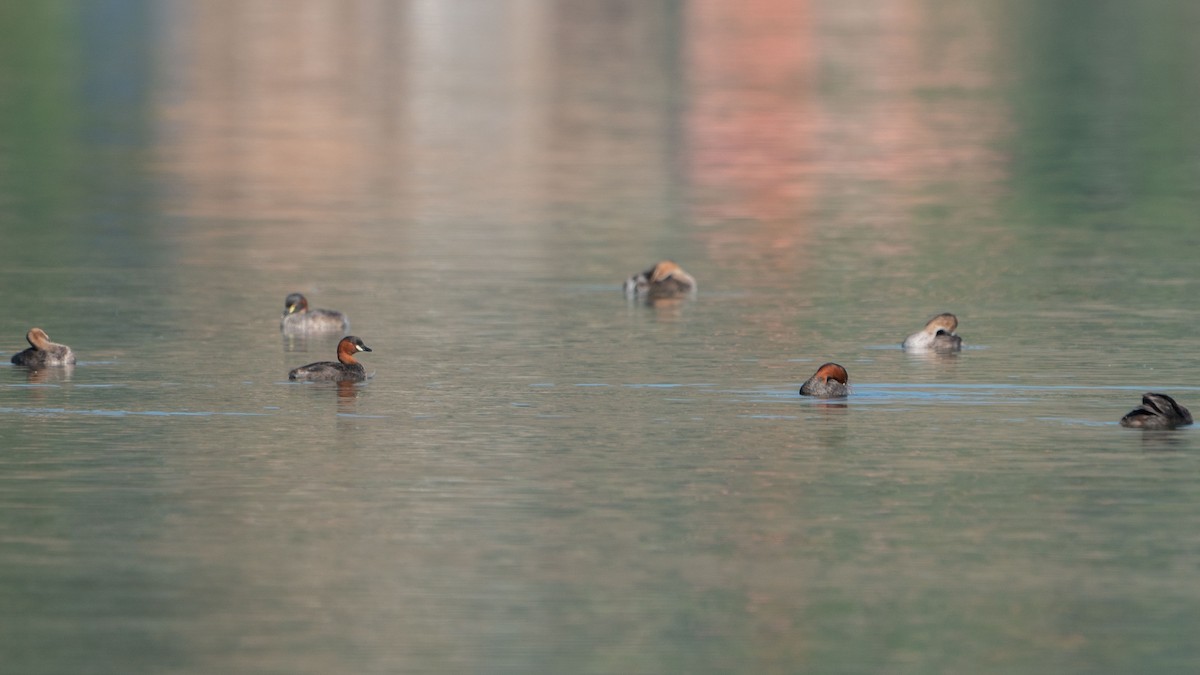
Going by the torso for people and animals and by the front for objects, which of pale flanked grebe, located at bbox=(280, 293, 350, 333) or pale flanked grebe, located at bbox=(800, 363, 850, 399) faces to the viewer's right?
pale flanked grebe, located at bbox=(800, 363, 850, 399)

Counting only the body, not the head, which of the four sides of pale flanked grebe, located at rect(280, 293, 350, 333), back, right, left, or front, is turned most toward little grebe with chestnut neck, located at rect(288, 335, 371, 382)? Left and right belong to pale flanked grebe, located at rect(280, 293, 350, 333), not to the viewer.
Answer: left

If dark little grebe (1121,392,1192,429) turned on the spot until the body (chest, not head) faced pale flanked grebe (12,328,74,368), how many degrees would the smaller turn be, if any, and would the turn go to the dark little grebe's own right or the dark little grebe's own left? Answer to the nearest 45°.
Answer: approximately 180°

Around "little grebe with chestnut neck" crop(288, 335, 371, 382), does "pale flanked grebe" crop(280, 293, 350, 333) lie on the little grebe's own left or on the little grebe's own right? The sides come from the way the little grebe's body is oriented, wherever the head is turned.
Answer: on the little grebe's own left

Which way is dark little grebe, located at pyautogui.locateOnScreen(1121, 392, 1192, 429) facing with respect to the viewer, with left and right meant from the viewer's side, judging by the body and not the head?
facing to the right of the viewer

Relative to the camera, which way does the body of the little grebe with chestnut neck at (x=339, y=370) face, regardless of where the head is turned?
to the viewer's right

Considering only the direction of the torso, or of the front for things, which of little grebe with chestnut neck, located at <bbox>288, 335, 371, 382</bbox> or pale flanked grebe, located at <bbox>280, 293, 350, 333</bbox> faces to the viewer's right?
little grebe with chestnut neck, located at <bbox>288, 335, 371, 382</bbox>
